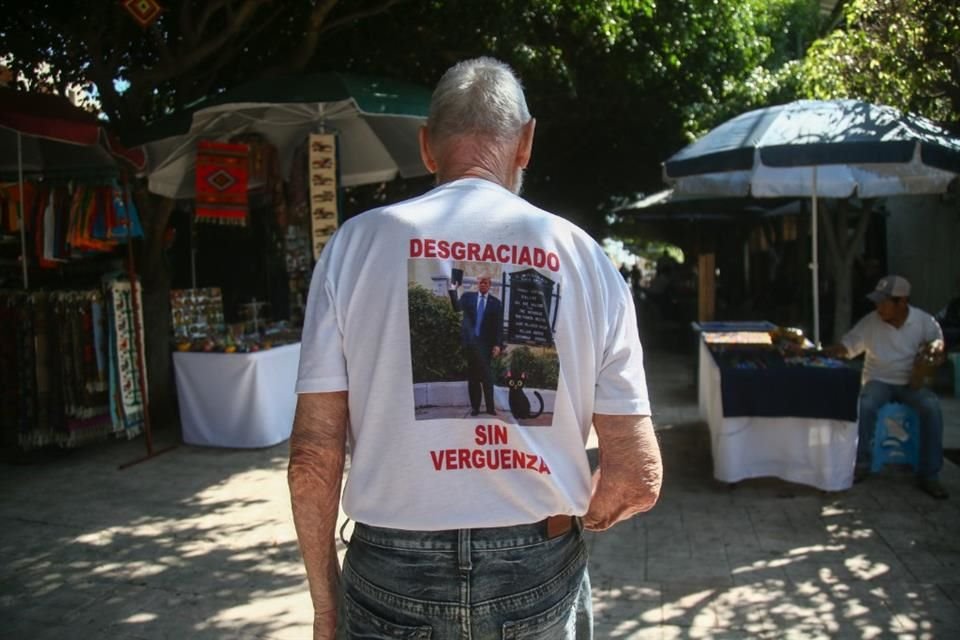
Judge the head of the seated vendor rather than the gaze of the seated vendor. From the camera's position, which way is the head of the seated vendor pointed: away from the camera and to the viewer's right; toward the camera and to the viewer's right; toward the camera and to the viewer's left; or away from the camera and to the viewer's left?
toward the camera and to the viewer's left

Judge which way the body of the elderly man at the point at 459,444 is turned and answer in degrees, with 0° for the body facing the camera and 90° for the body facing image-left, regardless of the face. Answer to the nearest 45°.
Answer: approximately 180°

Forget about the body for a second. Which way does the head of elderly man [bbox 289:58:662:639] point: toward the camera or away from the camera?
away from the camera

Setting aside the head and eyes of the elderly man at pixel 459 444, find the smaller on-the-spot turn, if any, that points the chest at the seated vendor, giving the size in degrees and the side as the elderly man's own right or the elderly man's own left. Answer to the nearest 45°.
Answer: approximately 45° to the elderly man's own right

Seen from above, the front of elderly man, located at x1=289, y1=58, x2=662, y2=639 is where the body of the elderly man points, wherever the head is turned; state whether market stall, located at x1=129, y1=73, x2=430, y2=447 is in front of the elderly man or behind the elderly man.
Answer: in front

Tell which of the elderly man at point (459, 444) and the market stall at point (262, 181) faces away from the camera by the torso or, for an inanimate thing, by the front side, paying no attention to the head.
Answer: the elderly man

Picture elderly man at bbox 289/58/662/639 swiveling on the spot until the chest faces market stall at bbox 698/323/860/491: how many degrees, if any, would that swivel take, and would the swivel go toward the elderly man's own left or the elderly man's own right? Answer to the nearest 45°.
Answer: approximately 45° to the elderly man's own right
